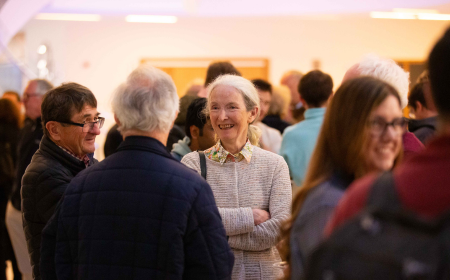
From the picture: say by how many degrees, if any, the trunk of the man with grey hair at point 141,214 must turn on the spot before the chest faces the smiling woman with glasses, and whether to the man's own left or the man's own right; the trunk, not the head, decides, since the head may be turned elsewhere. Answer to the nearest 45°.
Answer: approximately 135° to the man's own right

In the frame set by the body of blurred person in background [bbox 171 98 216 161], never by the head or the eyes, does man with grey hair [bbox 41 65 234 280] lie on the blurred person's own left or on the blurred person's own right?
on the blurred person's own right

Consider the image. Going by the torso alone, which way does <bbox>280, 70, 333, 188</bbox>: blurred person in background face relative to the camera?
away from the camera

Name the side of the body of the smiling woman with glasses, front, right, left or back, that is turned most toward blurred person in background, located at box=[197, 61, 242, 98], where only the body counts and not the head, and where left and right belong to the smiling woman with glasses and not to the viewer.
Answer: back

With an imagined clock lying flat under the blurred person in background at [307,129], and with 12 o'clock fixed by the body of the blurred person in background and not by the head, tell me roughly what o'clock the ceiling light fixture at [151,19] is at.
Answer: The ceiling light fixture is roughly at 11 o'clock from the blurred person in background.

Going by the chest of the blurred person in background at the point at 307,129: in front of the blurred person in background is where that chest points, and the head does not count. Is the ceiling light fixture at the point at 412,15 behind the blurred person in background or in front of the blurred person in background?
in front

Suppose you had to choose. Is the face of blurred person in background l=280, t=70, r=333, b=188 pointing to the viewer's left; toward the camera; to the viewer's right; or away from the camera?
away from the camera

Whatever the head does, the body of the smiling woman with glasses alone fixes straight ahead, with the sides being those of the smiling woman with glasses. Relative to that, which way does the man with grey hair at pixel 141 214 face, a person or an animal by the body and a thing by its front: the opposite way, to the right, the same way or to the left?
the opposite way

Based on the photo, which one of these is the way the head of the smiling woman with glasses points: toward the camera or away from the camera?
toward the camera

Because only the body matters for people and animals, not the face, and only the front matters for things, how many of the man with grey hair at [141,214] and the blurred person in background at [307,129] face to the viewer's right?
0

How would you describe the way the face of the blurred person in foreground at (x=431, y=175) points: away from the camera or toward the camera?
away from the camera

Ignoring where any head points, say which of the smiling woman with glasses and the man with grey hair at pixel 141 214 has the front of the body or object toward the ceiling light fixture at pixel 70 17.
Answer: the man with grey hair

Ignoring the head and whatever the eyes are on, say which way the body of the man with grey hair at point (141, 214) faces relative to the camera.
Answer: away from the camera

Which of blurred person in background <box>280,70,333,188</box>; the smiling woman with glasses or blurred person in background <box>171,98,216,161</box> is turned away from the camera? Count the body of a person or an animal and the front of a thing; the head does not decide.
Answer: blurred person in background <box>280,70,333,188</box>

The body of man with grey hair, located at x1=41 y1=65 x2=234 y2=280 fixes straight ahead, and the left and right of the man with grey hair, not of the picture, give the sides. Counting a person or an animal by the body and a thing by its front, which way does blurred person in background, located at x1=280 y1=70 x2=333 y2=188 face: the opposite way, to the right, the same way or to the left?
the same way
